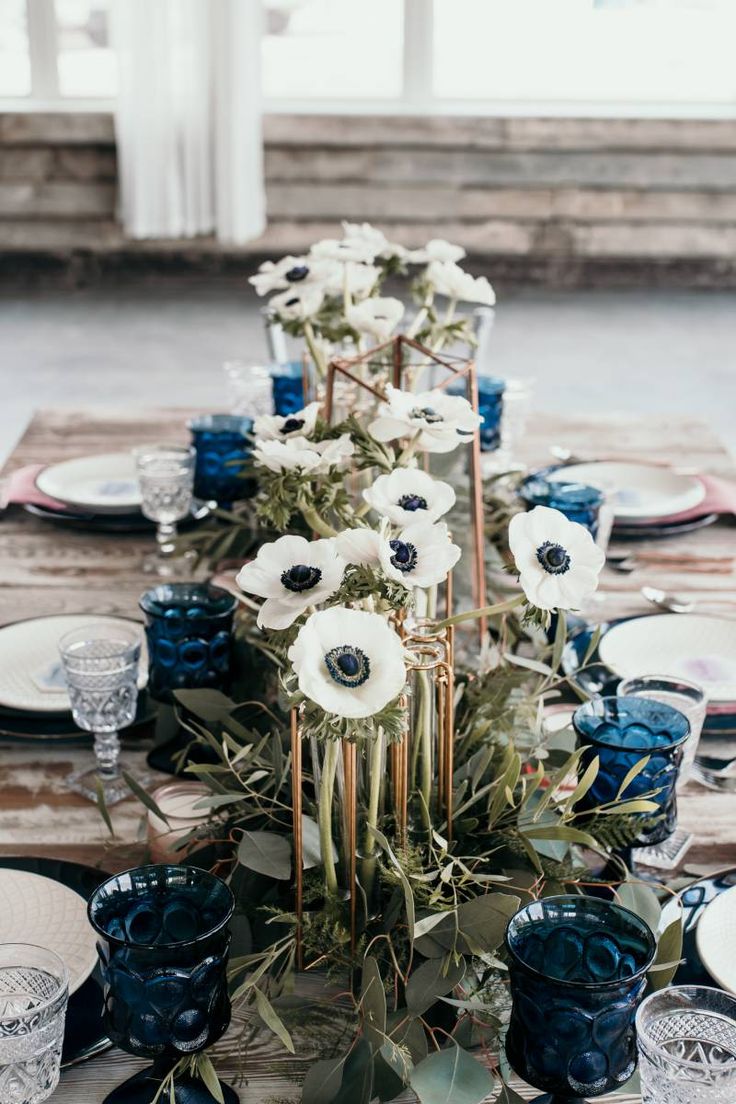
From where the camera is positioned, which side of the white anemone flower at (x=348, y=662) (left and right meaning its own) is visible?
front

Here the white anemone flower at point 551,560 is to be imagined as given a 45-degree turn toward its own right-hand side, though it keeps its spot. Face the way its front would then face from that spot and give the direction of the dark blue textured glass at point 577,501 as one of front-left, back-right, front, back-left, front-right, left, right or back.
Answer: back-right

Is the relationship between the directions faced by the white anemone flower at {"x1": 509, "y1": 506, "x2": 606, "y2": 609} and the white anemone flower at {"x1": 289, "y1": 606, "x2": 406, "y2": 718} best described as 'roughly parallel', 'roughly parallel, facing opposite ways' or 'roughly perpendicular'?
roughly parallel

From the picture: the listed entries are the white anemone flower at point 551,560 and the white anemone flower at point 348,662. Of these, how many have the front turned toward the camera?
2

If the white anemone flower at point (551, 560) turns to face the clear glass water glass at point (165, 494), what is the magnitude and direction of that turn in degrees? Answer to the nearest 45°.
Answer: approximately 135° to its right

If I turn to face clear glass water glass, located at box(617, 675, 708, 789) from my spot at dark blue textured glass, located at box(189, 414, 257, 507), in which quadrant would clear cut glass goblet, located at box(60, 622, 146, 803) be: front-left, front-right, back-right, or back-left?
front-right

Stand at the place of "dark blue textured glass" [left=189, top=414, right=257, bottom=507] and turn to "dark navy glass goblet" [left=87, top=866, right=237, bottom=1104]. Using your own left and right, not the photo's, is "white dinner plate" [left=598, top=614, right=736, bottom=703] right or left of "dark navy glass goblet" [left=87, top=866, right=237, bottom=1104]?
left

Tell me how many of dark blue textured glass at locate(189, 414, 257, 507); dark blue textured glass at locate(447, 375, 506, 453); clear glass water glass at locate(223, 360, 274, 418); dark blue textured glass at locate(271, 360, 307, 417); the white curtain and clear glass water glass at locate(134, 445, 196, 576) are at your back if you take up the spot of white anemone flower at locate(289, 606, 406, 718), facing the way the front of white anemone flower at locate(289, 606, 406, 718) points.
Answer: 6

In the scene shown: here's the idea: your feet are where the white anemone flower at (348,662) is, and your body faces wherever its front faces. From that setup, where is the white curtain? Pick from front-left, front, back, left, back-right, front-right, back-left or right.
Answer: back

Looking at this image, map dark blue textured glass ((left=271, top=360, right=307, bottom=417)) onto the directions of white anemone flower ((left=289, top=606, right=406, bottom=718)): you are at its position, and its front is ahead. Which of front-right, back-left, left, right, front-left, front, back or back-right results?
back

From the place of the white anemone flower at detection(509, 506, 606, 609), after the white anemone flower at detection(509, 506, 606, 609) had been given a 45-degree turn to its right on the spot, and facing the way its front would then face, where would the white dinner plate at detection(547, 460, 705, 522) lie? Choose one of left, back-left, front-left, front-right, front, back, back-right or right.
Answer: back-right

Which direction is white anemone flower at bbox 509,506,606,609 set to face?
toward the camera
